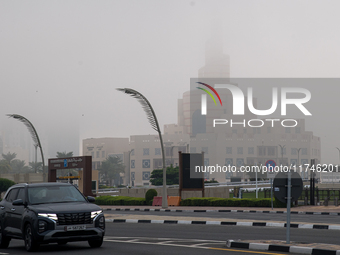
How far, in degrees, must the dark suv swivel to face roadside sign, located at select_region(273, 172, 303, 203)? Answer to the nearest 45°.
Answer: approximately 45° to its left

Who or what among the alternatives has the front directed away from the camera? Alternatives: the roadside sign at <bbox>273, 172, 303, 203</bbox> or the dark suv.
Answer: the roadside sign

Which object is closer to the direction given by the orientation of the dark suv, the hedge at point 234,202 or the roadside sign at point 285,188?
the roadside sign

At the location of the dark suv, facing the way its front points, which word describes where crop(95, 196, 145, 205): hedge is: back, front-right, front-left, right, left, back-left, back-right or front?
back-left

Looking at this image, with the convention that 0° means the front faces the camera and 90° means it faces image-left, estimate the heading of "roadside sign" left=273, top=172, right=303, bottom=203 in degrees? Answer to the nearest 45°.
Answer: approximately 180°

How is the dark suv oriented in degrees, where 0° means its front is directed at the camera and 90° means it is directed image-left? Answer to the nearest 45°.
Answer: approximately 315°
